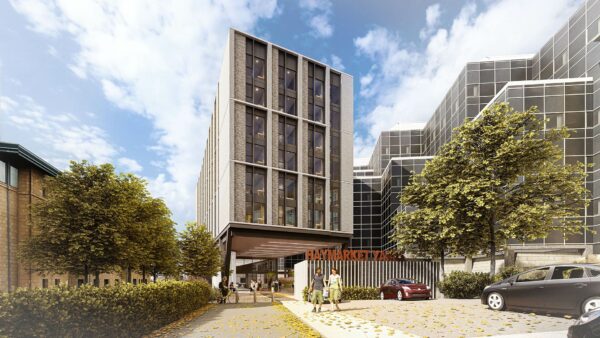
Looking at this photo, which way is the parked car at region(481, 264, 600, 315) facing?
to the viewer's left

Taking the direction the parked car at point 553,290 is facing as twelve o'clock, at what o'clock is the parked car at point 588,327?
the parked car at point 588,327 is roughly at 9 o'clock from the parked car at point 553,290.

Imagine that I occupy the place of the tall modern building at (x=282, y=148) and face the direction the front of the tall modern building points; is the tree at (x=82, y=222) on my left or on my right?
on my right

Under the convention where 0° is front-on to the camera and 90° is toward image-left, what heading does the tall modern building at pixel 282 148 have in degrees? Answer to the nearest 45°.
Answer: approximately 315°
